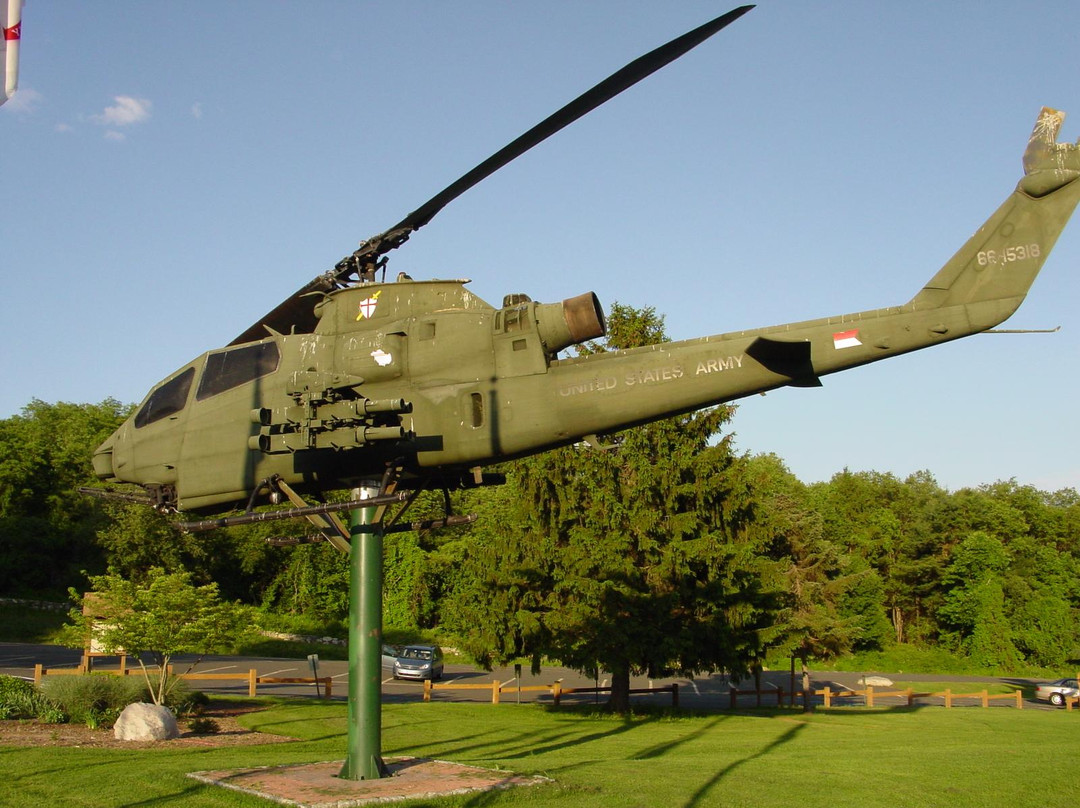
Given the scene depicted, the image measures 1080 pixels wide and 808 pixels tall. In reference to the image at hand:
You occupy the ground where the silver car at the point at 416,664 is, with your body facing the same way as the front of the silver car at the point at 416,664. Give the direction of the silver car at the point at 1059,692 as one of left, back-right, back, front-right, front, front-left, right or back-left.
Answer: back-left

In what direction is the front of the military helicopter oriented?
to the viewer's left

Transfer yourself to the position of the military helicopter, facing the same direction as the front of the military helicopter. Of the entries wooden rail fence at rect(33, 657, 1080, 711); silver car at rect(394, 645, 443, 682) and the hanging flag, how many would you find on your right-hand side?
2

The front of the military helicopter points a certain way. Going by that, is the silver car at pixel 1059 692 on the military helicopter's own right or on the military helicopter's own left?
on the military helicopter's own right

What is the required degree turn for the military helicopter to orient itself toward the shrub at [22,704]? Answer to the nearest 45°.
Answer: approximately 45° to its right

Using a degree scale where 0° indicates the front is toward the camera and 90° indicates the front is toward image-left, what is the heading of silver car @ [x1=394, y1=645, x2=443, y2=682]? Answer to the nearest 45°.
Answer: approximately 45°
